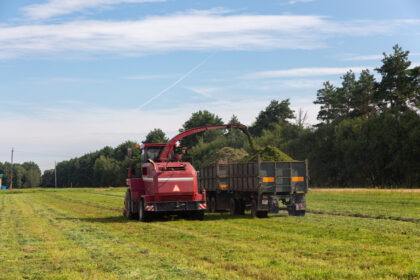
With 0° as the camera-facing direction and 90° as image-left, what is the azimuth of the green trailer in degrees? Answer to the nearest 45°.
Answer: approximately 135°
